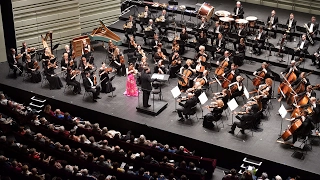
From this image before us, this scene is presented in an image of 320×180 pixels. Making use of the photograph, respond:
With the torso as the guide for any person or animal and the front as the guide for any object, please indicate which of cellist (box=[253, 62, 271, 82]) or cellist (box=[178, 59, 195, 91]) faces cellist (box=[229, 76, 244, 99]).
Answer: cellist (box=[253, 62, 271, 82])

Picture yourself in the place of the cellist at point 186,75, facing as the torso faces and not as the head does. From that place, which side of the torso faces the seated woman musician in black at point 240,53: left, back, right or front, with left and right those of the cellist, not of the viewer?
back

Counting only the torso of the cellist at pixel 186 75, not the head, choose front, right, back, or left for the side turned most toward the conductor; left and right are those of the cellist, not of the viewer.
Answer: front

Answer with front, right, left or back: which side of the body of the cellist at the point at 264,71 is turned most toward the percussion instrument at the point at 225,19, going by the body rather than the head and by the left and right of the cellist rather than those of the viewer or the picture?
right

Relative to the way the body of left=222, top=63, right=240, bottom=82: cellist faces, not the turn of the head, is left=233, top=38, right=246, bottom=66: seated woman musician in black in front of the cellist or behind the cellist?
behind

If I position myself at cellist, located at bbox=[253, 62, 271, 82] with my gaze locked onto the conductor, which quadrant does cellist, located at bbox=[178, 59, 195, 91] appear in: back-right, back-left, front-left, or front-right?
front-right

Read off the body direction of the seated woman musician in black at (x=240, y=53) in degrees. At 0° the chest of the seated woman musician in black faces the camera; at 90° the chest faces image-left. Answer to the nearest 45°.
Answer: approximately 45°

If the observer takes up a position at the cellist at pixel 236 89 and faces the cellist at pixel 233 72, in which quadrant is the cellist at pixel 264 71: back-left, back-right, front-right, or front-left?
front-right

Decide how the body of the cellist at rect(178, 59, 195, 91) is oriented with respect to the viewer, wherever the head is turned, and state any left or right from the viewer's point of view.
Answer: facing the viewer and to the left of the viewer

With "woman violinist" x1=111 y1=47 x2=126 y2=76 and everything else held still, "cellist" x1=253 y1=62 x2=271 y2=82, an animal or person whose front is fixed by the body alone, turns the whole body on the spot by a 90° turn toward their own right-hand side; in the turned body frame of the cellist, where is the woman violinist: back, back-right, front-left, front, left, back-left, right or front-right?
front-left

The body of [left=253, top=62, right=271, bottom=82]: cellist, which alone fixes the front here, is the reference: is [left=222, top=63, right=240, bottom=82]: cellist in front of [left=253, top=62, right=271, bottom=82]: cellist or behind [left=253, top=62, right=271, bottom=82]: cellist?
in front

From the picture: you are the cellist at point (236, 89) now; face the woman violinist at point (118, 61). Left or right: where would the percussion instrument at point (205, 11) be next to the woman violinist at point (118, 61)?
right
